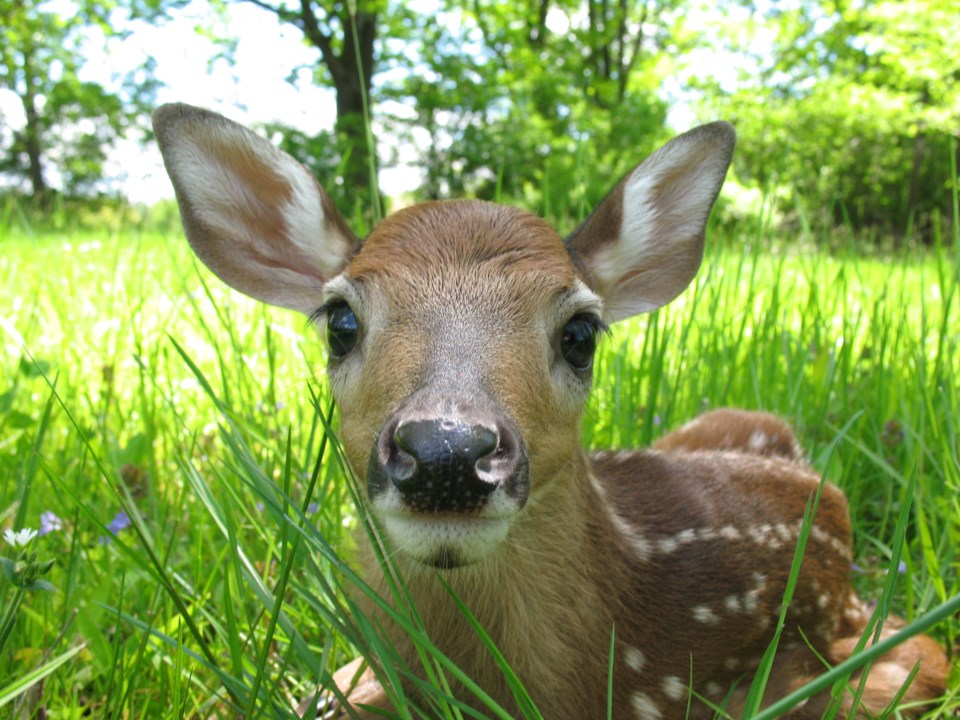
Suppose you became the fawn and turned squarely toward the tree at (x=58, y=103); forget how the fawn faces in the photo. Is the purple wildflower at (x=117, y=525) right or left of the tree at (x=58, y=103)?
left

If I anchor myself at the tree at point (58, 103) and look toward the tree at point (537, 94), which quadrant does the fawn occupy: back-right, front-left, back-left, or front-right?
front-right

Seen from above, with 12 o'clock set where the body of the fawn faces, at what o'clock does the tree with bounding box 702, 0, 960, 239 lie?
The tree is roughly at 5 o'clock from the fawn.

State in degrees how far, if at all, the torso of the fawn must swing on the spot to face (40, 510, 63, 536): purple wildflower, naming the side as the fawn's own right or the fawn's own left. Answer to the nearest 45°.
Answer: approximately 45° to the fawn's own right

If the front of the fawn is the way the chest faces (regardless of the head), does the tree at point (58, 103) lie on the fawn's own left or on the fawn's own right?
on the fawn's own right

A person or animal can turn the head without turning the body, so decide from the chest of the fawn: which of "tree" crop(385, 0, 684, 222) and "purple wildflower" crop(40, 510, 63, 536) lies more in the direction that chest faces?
the purple wildflower

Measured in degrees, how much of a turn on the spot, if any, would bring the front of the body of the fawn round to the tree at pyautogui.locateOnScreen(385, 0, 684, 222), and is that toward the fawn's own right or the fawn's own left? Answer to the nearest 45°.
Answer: approximately 135° to the fawn's own right

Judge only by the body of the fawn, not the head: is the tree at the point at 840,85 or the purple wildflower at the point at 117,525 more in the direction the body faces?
the purple wildflower

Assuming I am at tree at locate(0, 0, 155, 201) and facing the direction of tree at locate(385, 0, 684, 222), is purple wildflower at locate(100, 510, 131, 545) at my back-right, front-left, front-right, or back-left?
front-right

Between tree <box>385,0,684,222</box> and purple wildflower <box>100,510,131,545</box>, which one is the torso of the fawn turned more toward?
the purple wildflower

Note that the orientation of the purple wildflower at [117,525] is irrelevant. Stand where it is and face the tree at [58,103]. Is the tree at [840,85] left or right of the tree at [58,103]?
right

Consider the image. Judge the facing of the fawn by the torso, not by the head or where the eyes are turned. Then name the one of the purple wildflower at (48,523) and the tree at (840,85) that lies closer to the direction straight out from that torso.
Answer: the purple wildflower
